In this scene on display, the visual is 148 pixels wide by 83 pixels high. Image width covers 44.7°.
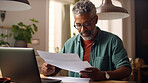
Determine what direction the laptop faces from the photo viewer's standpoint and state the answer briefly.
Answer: facing away from the viewer and to the right of the viewer

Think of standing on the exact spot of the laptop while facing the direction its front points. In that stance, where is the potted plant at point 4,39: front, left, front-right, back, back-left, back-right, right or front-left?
front-left
